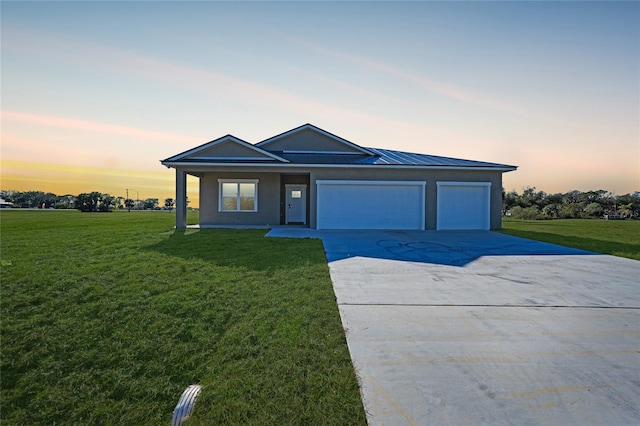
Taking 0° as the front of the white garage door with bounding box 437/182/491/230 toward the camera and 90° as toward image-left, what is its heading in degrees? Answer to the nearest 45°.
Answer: approximately 0°

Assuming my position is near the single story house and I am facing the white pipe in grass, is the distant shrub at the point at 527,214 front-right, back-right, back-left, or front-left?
back-left

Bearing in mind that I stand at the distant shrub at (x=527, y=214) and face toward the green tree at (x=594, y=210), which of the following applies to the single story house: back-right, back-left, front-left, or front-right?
back-right

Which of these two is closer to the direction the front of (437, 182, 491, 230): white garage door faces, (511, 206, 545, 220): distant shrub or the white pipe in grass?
the white pipe in grass

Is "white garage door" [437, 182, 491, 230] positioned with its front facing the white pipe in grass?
yes

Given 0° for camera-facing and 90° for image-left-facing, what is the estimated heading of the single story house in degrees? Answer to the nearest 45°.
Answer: approximately 0°

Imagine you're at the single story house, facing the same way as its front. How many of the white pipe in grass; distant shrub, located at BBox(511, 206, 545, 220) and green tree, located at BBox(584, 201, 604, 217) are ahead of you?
1

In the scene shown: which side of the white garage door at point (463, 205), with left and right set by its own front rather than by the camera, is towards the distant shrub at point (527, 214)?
back

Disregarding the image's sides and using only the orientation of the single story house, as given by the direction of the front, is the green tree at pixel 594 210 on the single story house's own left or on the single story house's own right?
on the single story house's own left

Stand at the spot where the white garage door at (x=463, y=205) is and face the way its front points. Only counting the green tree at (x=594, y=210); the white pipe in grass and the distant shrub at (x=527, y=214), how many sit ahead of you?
1

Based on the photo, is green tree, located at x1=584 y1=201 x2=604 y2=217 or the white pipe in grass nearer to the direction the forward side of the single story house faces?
the white pipe in grass

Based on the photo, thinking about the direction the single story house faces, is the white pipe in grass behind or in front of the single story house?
in front

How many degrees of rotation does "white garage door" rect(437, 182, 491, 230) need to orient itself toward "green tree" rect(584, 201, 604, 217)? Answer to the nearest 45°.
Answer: approximately 135° to its left
